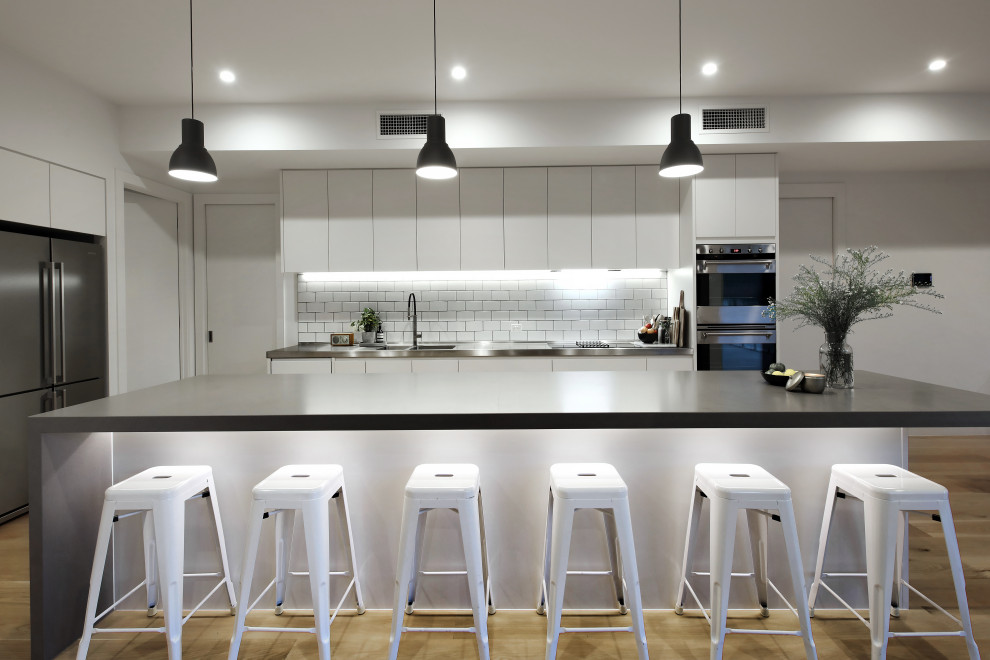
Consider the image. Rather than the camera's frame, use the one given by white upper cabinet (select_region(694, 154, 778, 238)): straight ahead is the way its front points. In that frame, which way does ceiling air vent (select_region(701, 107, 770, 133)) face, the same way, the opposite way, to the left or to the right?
the same way

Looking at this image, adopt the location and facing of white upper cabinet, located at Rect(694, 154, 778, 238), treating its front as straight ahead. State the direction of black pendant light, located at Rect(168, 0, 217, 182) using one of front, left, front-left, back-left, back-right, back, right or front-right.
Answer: front-right

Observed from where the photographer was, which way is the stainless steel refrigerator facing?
facing the viewer and to the right of the viewer

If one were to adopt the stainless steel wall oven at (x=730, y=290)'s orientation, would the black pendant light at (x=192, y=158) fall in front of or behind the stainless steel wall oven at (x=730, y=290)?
in front

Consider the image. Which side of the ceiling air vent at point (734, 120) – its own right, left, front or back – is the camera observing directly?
front

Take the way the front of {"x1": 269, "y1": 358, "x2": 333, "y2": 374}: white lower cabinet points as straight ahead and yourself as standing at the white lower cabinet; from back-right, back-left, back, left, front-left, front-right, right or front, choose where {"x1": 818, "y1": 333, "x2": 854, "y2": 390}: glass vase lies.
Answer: front-left

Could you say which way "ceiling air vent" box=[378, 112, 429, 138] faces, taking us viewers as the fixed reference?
facing the viewer

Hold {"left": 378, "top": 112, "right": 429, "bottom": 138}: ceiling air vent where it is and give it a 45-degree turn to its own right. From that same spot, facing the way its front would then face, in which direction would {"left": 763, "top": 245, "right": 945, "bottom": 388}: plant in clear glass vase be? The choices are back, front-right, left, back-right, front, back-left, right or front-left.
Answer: left

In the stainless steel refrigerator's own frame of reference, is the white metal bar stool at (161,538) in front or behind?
in front

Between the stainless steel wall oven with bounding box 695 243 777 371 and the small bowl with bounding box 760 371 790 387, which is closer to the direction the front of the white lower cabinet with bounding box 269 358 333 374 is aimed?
the small bowl

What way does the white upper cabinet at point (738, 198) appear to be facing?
toward the camera

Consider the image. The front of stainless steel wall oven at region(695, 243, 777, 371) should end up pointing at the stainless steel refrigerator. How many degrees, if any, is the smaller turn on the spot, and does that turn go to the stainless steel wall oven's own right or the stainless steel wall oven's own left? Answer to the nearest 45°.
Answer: approximately 45° to the stainless steel wall oven's own right

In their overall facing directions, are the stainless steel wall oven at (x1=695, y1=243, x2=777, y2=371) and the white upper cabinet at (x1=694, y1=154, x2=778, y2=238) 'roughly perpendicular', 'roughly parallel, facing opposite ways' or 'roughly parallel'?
roughly parallel
